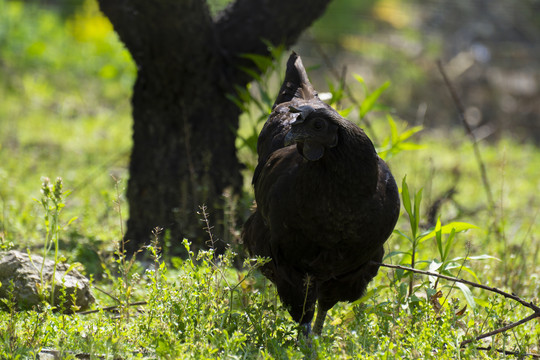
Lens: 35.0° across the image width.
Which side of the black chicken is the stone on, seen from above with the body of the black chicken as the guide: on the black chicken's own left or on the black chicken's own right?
on the black chicken's own right

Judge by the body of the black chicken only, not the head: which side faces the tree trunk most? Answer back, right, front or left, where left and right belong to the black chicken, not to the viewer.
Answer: back

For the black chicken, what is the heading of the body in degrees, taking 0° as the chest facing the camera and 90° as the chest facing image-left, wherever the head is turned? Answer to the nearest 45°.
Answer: approximately 0°
